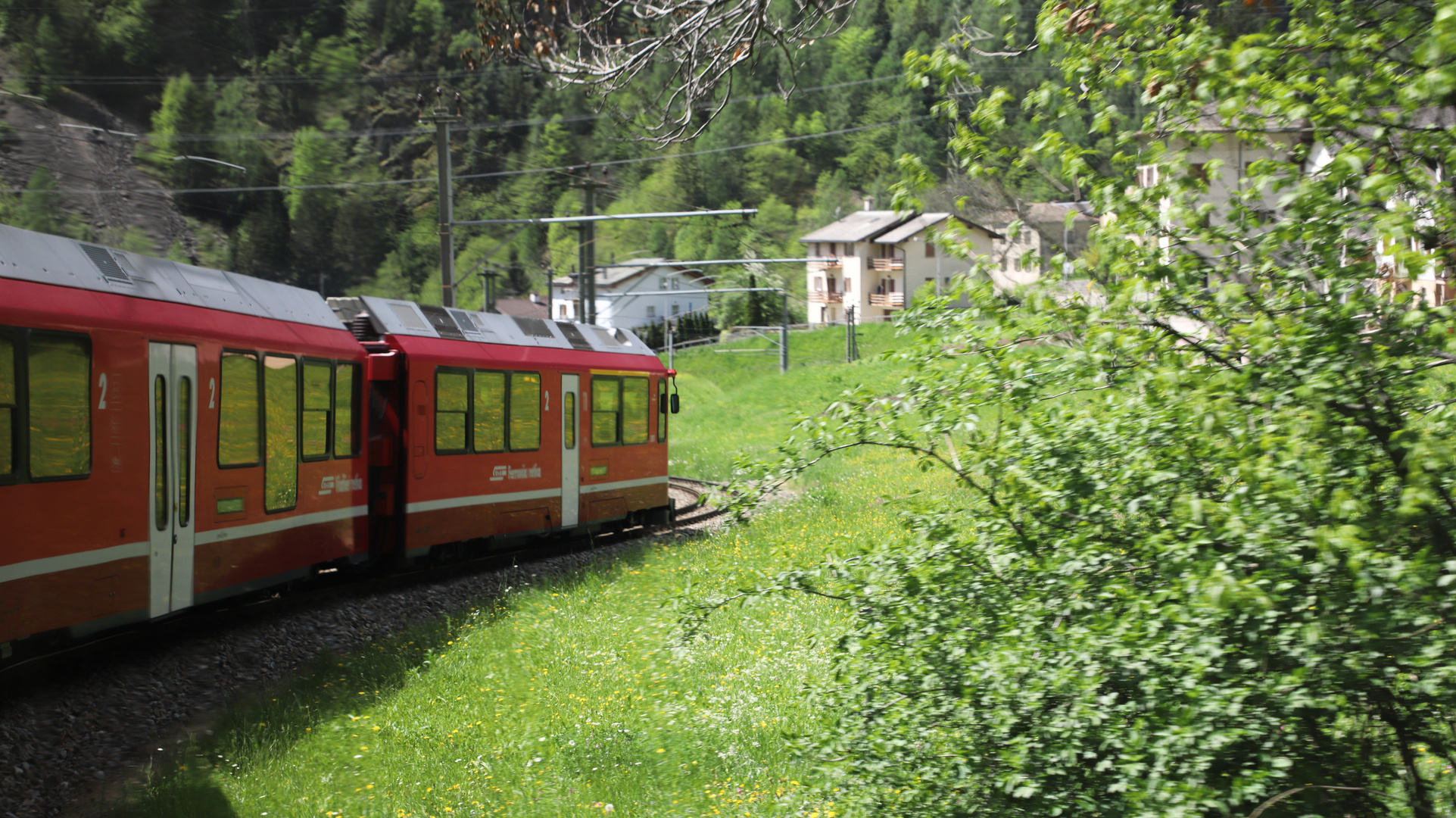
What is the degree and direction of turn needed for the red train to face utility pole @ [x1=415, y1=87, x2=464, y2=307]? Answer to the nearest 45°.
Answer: approximately 45° to its left

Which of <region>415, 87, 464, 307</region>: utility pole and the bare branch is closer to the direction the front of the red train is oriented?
the utility pole

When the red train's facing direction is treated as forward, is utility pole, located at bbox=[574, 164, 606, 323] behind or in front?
in front

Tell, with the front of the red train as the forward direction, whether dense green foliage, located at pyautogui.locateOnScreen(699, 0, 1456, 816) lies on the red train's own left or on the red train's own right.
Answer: on the red train's own right

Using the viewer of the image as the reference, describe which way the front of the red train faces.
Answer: facing away from the viewer and to the right of the viewer

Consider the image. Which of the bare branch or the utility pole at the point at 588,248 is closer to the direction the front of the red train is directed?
the utility pole
